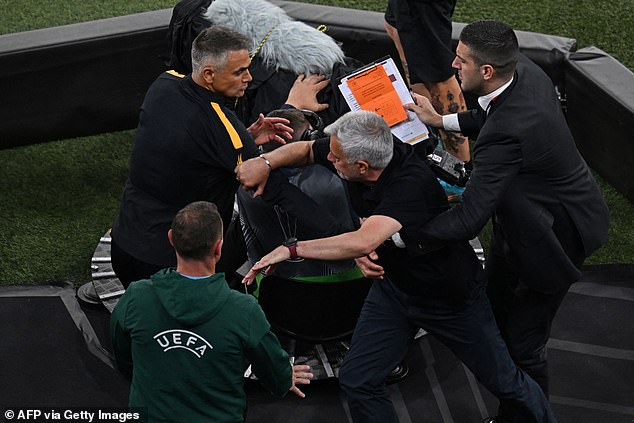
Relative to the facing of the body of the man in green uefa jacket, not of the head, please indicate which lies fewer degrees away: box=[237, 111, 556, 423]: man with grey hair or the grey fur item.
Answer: the grey fur item

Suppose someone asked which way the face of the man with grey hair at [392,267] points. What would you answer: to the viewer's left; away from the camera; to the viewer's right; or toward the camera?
to the viewer's left

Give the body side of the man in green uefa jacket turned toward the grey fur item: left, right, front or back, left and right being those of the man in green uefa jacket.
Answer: front

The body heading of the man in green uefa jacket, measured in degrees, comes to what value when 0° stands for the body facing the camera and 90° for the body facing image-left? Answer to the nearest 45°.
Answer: approximately 180°

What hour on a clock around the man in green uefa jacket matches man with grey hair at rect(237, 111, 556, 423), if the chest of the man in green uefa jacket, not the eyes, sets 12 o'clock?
The man with grey hair is roughly at 2 o'clock from the man in green uefa jacket.

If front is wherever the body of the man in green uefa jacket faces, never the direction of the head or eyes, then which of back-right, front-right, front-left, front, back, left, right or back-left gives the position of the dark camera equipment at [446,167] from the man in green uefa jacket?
front-right

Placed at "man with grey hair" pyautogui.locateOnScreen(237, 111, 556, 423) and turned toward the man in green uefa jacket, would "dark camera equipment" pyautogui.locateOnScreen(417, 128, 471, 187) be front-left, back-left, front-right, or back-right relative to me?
back-right

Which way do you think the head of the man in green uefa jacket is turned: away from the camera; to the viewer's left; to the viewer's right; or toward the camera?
away from the camera

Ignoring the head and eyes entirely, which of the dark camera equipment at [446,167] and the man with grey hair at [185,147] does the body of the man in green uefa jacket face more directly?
the man with grey hair

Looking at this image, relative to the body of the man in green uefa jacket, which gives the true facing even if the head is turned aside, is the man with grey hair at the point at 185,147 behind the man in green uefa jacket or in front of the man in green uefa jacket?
in front
